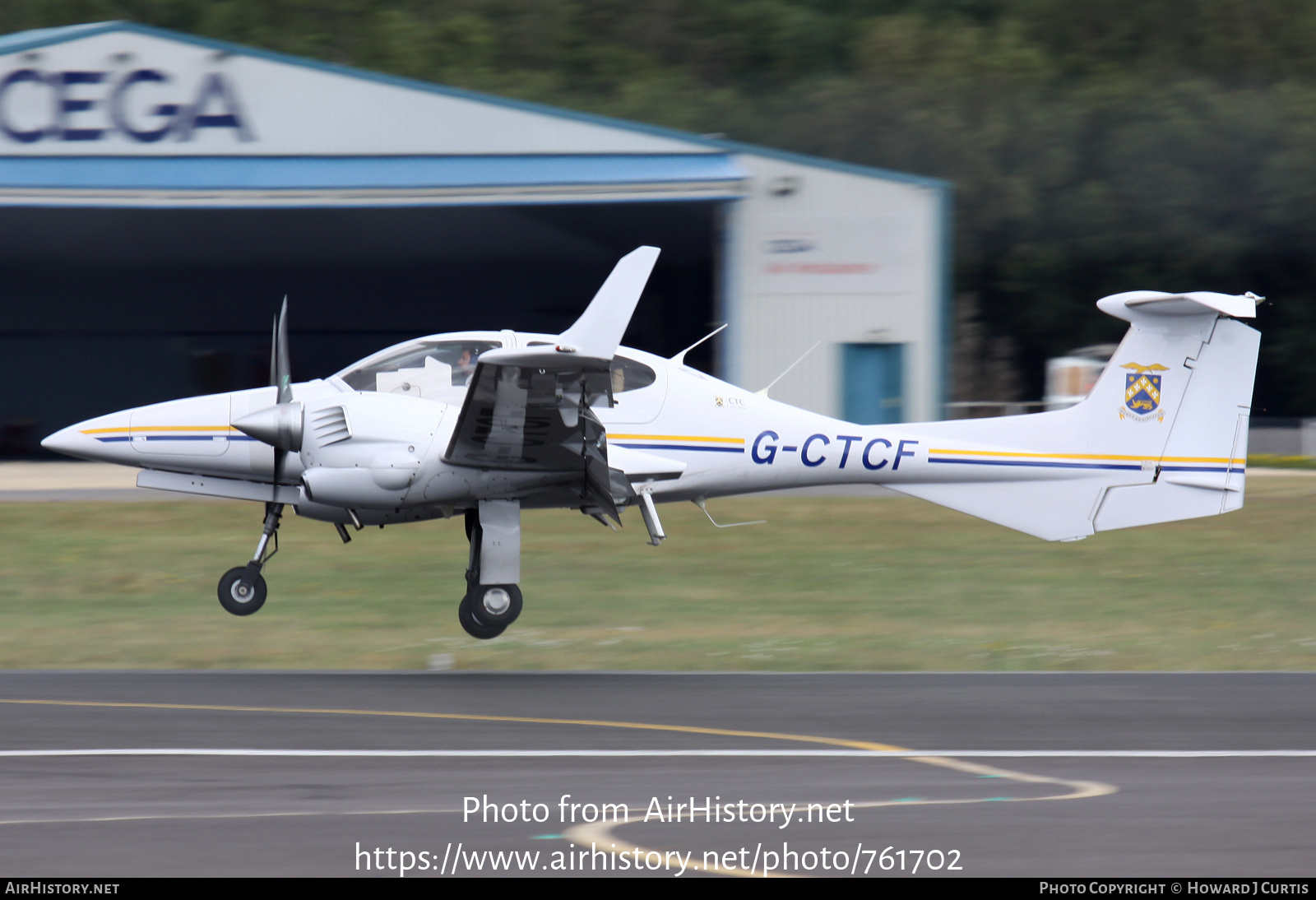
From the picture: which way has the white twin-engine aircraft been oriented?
to the viewer's left

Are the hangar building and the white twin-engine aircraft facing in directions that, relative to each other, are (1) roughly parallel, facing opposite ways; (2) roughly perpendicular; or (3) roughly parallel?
roughly perpendicular

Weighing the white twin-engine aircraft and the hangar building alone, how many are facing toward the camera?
1

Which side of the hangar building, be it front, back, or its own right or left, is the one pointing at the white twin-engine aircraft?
front

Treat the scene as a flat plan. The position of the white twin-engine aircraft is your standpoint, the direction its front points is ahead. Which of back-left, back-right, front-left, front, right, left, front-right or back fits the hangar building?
right
